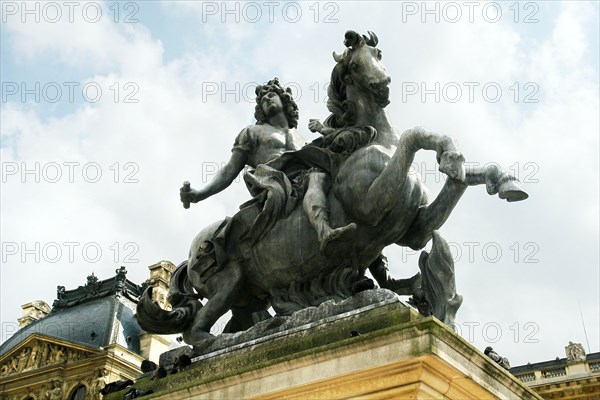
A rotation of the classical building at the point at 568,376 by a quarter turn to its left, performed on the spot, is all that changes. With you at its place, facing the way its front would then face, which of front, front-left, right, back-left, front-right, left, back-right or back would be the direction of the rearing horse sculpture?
front-right

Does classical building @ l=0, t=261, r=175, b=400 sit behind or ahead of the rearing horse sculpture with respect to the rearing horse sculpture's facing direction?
behind

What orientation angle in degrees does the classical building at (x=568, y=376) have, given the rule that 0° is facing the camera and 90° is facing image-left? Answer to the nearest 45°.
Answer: approximately 45°

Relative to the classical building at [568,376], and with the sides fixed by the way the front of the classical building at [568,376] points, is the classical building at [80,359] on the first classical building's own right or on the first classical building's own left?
on the first classical building's own right

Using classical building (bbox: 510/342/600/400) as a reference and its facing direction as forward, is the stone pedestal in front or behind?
in front
